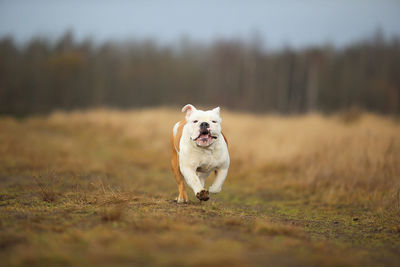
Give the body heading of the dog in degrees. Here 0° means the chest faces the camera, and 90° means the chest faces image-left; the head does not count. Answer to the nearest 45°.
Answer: approximately 0°
